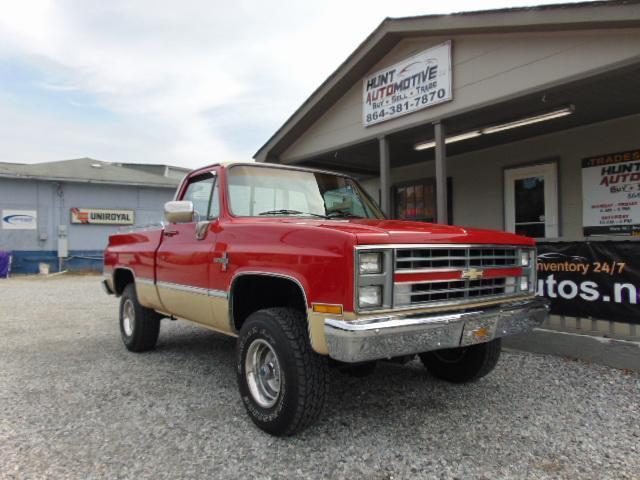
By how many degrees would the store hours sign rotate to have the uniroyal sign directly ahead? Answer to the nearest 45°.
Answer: approximately 45° to its right

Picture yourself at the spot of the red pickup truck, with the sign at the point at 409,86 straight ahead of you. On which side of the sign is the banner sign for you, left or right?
right

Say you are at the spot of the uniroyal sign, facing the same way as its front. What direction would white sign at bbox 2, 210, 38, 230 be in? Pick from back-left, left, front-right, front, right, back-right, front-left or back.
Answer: right

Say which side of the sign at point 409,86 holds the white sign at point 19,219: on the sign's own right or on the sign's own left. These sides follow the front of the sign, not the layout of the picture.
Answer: on the sign's own right

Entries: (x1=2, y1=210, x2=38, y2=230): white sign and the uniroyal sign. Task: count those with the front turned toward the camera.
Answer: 2

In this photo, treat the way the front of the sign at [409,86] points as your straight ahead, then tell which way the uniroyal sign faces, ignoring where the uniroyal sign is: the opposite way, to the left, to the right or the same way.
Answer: to the left

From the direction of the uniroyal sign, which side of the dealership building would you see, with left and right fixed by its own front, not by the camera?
right

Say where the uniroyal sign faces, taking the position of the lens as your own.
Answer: facing the viewer

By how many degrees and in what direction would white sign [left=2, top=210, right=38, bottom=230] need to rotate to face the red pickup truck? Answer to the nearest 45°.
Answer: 0° — it already faces it

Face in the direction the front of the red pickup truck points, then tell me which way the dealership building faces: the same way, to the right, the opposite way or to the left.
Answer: to the right

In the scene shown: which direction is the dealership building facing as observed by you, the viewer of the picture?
facing the viewer and to the left of the viewer

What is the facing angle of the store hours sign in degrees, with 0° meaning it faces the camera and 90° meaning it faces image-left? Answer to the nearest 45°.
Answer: approximately 45°

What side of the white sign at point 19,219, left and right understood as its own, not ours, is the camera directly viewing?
front
